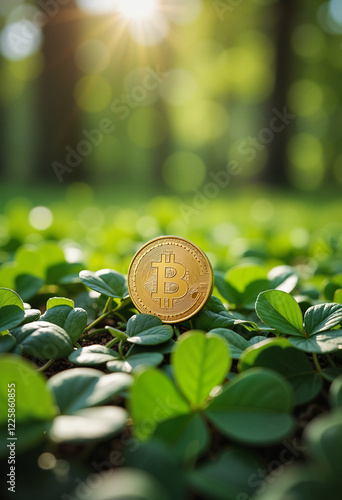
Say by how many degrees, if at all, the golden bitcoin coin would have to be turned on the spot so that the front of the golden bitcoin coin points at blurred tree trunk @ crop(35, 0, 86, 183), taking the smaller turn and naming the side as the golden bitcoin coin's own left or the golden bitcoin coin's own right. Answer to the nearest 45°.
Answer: approximately 180°

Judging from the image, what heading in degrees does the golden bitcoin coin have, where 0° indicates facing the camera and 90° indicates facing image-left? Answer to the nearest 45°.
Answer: approximately 0°

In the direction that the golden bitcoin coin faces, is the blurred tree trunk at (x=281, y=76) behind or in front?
behind
